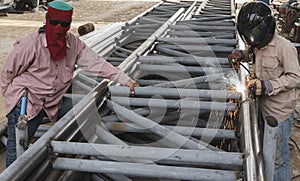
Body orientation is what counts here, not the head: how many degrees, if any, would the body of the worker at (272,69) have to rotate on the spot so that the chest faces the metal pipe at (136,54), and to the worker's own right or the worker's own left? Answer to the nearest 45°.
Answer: approximately 90° to the worker's own right

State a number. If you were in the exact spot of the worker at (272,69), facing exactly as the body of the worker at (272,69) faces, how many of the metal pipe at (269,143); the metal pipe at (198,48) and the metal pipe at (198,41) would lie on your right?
2

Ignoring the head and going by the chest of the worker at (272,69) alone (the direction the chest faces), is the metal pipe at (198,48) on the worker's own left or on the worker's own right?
on the worker's own right

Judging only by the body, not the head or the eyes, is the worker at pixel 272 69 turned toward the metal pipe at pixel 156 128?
yes

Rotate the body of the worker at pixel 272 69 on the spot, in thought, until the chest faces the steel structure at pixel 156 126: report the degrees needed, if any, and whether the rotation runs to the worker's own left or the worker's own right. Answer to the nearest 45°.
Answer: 0° — they already face it

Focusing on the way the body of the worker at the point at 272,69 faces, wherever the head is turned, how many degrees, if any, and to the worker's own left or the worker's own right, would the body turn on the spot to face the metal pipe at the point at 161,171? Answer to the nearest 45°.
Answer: approximately 45° to the worker's own left

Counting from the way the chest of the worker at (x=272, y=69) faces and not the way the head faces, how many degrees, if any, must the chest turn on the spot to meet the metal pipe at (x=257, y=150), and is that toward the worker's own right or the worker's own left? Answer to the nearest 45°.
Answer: approximately 45° to the worker's own left

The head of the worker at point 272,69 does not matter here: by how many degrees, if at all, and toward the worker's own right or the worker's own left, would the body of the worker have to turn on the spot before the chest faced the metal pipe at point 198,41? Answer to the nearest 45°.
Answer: approximately 90° to the worker's own right

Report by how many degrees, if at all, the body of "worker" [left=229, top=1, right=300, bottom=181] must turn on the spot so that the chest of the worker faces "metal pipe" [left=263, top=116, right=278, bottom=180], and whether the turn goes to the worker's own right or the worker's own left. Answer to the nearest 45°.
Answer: approximately 45° to the worker's own left

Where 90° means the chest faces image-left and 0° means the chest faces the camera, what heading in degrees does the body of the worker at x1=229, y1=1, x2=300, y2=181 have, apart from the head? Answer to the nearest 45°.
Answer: approximately 45°
